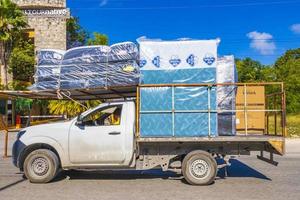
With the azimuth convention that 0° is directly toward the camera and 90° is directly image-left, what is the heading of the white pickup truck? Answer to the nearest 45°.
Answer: approximately 90°
